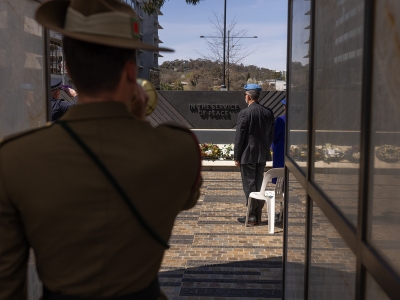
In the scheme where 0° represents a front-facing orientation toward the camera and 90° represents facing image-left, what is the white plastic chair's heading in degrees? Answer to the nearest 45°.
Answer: approximately 135°

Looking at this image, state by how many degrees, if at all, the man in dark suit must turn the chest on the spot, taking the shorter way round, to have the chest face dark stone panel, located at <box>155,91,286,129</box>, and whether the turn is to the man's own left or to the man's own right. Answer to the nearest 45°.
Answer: approximately 45° to the man's own right

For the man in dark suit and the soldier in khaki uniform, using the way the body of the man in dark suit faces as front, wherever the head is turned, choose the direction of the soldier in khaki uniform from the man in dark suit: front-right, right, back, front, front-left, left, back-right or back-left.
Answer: back-left

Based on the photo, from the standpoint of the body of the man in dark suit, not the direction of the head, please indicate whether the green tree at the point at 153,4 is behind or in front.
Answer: in front

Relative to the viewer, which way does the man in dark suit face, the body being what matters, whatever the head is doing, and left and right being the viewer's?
facing away from the viewer and to the left of the viewer

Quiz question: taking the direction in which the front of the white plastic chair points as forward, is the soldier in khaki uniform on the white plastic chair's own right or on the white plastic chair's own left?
on the white plastic chair's own left

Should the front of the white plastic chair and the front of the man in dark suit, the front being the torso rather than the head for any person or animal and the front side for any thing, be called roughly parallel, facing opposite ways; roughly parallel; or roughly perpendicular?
roughly parallel

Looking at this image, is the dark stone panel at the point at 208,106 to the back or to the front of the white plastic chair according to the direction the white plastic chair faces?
to the front
